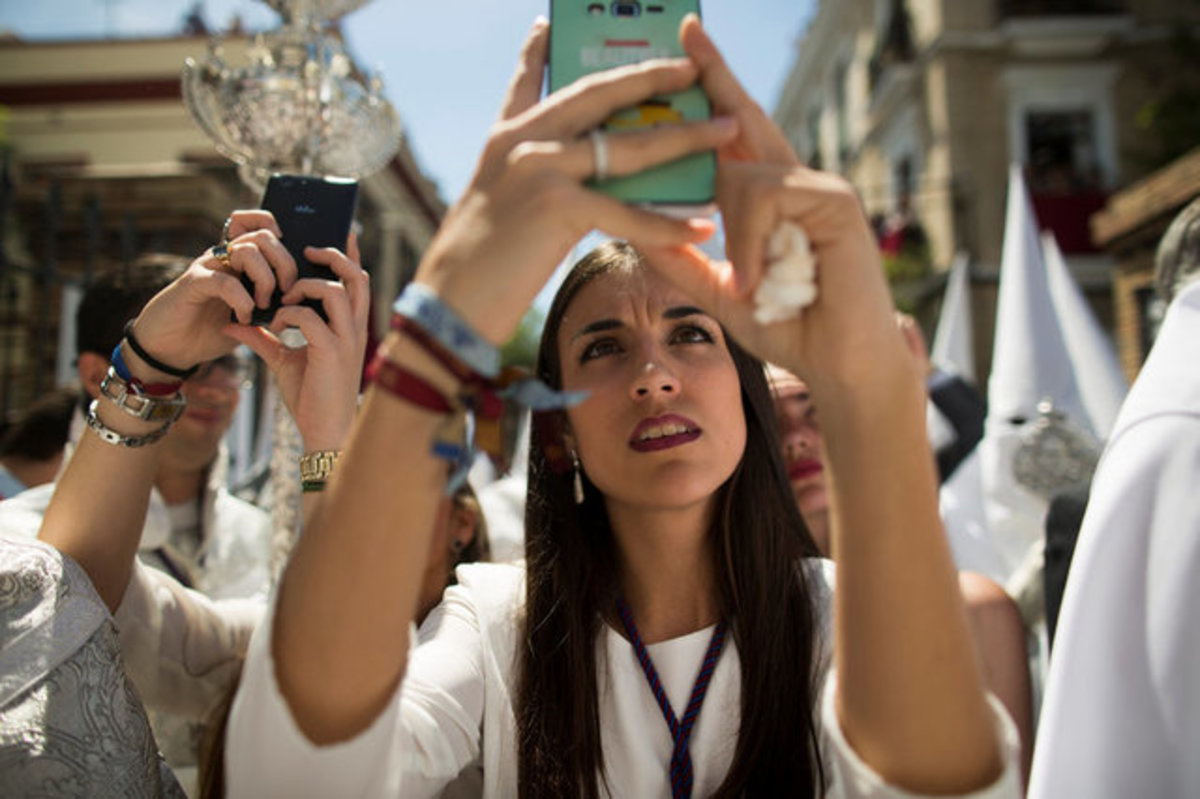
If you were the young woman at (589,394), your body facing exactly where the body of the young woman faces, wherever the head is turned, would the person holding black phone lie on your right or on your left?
on your right

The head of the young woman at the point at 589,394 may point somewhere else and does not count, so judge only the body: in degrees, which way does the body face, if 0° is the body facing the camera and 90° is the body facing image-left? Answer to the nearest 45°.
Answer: approximately 0°
